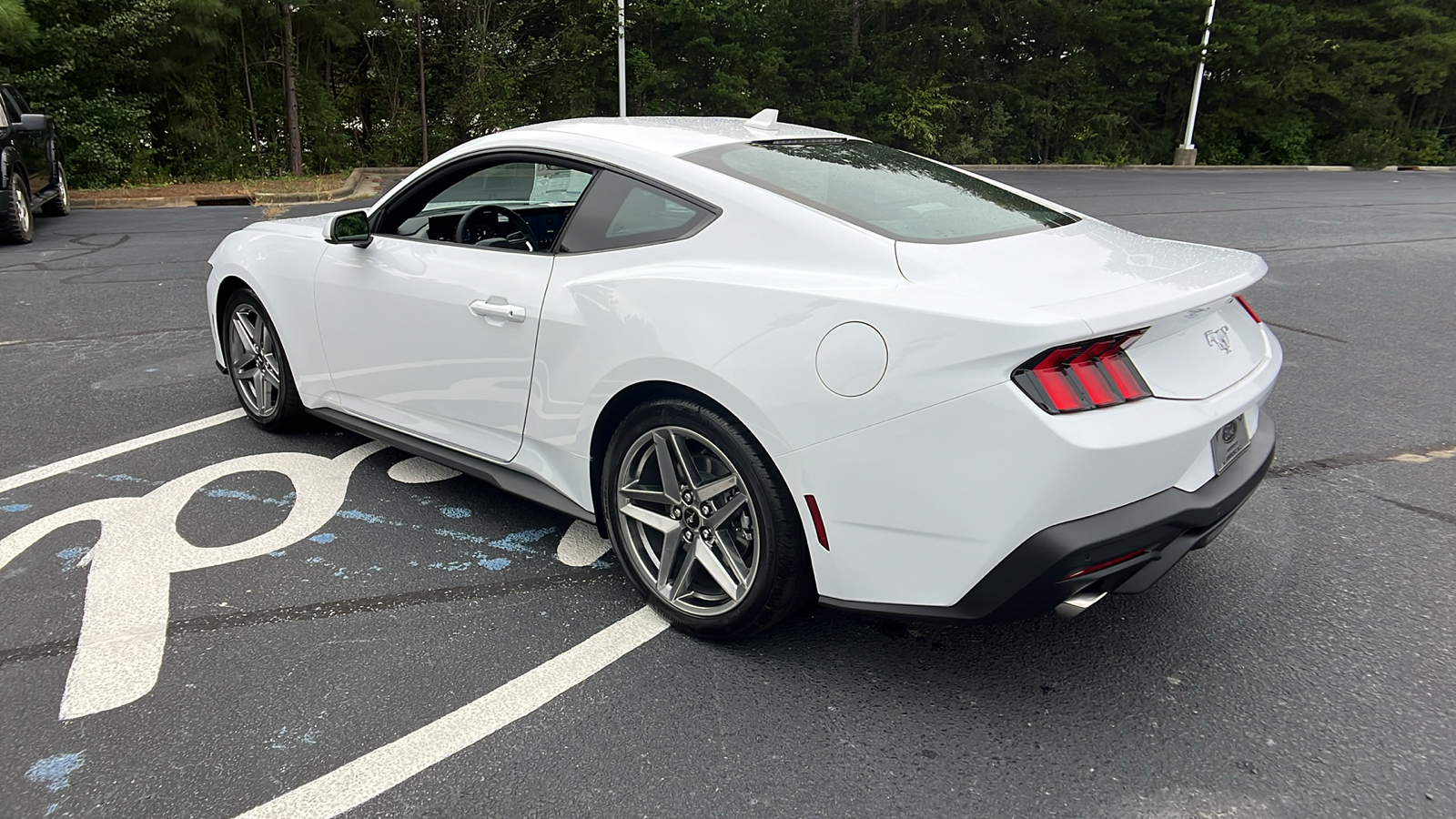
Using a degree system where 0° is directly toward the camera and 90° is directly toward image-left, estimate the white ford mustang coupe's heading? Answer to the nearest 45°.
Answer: approximately 135°

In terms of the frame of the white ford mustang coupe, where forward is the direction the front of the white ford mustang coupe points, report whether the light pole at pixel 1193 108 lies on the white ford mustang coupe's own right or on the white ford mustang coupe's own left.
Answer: on the white ford mustang coupe's own right

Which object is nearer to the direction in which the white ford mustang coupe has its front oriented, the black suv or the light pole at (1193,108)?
the black suv

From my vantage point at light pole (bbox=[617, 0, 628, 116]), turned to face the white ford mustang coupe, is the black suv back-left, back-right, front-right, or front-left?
front-right

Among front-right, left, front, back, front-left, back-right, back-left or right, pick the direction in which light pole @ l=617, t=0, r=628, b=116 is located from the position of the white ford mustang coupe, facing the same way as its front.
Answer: front-right

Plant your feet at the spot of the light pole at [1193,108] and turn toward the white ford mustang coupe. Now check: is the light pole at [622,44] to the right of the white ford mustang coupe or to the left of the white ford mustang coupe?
right

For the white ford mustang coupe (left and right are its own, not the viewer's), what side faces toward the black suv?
front

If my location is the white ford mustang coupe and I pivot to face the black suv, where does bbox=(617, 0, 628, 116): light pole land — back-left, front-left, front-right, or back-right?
front-right
